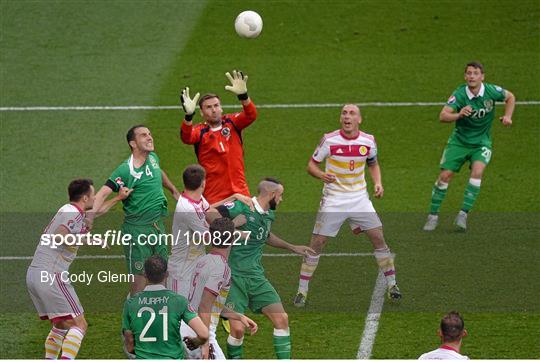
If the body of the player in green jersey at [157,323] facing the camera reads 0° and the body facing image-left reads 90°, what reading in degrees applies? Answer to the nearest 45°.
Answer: approximately 180°

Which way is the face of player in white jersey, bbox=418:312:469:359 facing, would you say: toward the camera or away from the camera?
away from the camera

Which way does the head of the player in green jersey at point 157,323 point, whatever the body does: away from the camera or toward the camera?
away from the camera

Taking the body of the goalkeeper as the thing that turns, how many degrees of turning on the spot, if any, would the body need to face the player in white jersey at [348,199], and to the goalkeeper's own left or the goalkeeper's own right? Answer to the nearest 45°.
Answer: approximately 90° to the goalkeeper's own left

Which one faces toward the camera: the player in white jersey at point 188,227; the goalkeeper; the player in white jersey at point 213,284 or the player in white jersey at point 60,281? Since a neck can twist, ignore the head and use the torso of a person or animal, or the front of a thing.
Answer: the goalkeeper

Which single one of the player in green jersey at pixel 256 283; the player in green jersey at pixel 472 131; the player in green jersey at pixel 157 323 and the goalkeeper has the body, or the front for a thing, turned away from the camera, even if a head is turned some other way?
the player in green jersey at pixel 157 323

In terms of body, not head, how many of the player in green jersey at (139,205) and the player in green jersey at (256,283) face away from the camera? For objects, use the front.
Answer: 0

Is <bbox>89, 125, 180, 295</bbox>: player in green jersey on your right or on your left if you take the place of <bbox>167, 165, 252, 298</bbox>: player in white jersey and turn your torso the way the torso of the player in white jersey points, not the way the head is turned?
on your left

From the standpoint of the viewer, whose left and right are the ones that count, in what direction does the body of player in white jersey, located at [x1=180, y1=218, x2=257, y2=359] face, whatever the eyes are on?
facing away from the viewer and to the right of the viewer

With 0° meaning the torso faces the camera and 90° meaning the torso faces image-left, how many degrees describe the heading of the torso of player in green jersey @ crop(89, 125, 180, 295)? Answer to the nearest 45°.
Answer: approximately 315°

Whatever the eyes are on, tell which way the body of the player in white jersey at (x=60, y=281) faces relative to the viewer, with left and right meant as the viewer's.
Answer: facing to the right of the viewer
